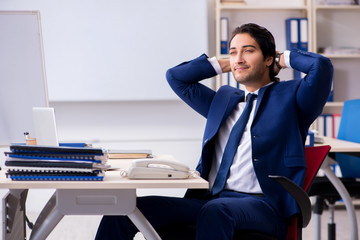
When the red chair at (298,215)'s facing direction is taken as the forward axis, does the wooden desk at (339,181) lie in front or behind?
behind

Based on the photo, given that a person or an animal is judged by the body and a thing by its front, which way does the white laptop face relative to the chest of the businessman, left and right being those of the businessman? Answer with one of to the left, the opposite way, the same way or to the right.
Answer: the opposite way

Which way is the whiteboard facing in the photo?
toward the camera

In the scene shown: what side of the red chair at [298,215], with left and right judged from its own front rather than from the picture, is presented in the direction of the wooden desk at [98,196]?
front

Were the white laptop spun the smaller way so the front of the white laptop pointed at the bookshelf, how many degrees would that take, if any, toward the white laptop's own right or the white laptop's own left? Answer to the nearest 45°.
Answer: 0° — it already faces it

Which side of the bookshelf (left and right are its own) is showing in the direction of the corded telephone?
front

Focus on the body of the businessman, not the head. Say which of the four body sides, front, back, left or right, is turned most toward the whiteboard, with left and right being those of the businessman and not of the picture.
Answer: right

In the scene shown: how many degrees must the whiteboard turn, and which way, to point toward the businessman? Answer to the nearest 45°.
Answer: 0° — it already faces them

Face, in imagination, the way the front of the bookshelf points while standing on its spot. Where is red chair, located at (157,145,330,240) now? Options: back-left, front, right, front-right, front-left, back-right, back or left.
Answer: front

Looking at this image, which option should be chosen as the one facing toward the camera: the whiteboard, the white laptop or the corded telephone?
the whiteboard

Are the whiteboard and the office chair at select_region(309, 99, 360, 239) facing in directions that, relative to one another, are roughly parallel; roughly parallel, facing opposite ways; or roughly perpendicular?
roughly perpendicular

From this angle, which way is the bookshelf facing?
toward the camera

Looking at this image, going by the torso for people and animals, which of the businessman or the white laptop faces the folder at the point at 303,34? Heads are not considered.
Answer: the white laptop

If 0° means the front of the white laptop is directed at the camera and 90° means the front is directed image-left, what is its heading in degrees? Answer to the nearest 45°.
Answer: approximately 225°

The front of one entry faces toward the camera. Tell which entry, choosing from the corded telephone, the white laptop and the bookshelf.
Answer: the bookshelf

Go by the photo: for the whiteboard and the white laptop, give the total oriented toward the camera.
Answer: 1

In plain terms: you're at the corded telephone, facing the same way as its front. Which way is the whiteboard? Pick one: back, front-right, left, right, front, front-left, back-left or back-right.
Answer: left
